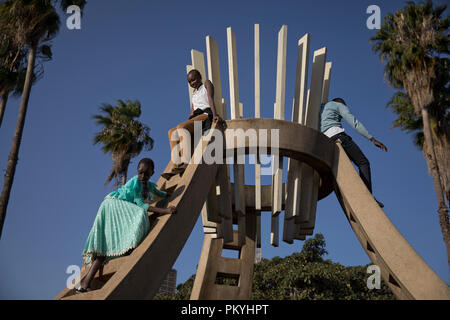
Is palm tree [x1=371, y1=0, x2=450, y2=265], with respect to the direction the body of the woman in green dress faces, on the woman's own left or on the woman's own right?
on the woman's own left

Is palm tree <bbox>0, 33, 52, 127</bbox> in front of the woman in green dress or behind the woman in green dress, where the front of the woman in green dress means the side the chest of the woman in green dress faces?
behind

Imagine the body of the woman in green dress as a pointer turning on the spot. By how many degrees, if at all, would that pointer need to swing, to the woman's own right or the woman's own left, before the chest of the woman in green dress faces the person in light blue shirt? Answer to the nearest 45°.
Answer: approximately 90° to the woman's own left

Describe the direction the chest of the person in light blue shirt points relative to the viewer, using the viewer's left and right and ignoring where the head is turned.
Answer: facing away from the viewer and to the right of the viewer

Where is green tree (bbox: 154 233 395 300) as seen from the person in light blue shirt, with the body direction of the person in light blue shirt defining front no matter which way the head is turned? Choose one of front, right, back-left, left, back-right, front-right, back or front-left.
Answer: front-left

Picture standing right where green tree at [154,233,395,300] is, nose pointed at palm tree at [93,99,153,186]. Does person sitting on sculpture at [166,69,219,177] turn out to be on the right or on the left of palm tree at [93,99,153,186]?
left

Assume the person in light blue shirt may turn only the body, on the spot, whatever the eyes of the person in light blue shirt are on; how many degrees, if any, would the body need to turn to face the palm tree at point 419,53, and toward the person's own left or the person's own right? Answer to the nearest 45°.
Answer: approximately 45° to the person's own left

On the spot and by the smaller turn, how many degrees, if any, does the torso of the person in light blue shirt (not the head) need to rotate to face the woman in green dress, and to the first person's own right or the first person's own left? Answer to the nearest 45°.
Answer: approximately 180°

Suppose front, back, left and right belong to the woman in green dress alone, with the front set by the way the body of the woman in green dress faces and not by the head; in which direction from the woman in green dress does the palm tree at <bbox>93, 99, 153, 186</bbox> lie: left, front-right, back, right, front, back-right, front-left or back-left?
back-left

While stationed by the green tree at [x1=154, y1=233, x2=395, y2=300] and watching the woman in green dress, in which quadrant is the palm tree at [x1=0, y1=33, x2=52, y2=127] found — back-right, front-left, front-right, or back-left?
front-right

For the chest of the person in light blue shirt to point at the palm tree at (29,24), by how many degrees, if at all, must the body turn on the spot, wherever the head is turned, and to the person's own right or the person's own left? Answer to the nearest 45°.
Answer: approximately 135° to the person's own left
